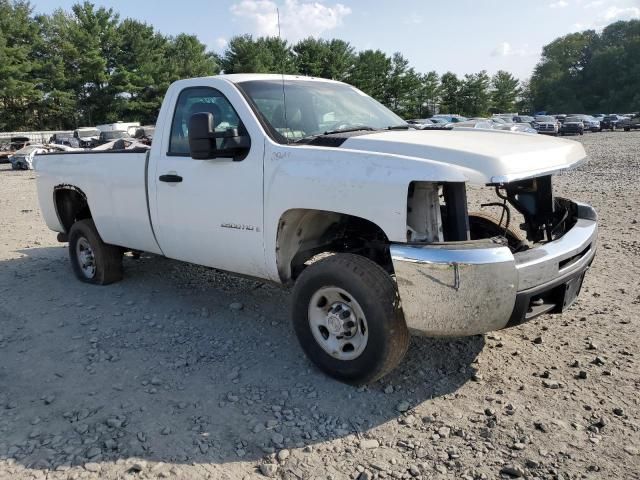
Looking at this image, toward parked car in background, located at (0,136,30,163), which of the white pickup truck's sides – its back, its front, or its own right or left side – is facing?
back

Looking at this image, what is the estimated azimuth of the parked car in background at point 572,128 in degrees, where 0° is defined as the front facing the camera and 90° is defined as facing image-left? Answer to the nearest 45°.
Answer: approximately 0°

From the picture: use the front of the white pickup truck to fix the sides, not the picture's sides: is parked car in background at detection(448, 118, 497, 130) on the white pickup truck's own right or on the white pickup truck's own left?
on the white pickup truck's own left

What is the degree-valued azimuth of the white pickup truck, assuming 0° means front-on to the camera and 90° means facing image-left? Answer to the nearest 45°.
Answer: approximately 315°

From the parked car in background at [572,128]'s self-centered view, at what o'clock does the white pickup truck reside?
The white pickup truck is roughly at 12 o'clock from the parked car in background.

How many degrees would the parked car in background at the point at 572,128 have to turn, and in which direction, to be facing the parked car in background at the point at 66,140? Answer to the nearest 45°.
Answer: approximately 45° to its right

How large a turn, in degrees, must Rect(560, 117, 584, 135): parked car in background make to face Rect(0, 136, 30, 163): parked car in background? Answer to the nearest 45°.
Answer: approximately 45° to its right
